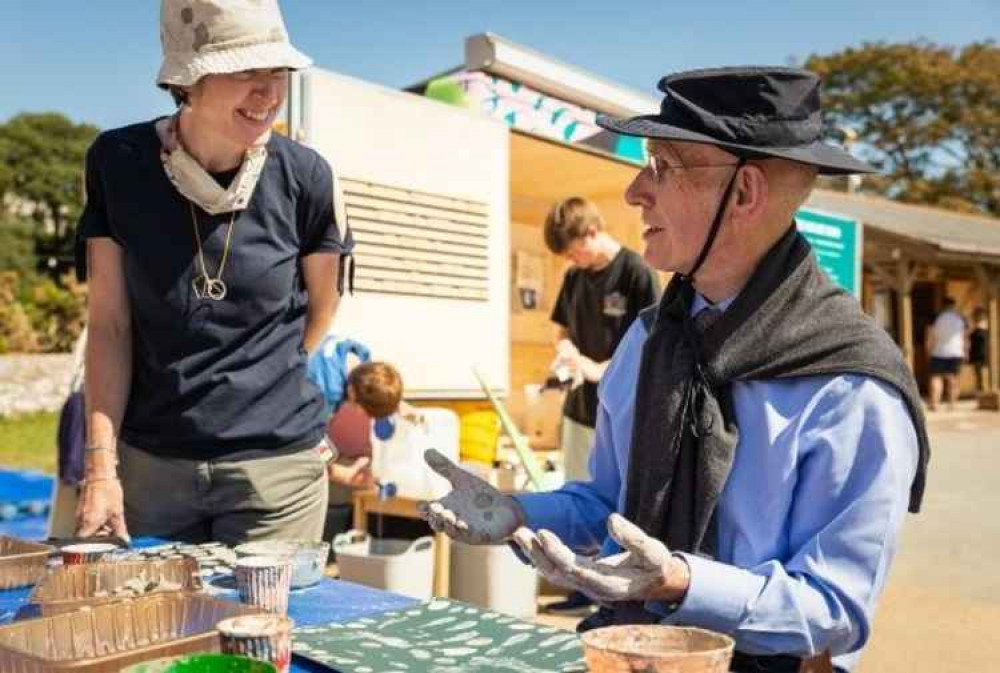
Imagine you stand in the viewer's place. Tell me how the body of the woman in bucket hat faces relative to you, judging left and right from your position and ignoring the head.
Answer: facing the viewer

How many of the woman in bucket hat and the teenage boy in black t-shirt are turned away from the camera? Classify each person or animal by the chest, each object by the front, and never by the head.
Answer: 0

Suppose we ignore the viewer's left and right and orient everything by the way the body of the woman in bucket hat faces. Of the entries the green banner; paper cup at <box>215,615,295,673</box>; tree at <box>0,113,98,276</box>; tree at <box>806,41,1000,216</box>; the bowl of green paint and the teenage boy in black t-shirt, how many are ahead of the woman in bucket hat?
2

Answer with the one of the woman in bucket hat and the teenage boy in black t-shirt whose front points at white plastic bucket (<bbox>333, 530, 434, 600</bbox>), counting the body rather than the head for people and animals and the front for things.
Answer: the teenage boy in black t-shirt

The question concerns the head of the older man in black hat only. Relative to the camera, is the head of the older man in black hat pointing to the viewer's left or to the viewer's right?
to the viewer's left

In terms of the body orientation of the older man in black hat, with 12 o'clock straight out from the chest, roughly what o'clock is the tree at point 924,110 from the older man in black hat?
The tree is roughly at 5 o'clock from the older man in black hat.

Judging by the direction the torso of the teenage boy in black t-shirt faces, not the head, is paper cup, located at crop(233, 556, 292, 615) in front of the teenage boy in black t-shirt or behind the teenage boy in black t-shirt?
in front

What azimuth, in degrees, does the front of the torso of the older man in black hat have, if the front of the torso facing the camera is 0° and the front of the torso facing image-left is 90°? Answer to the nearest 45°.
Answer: approximately 45°
